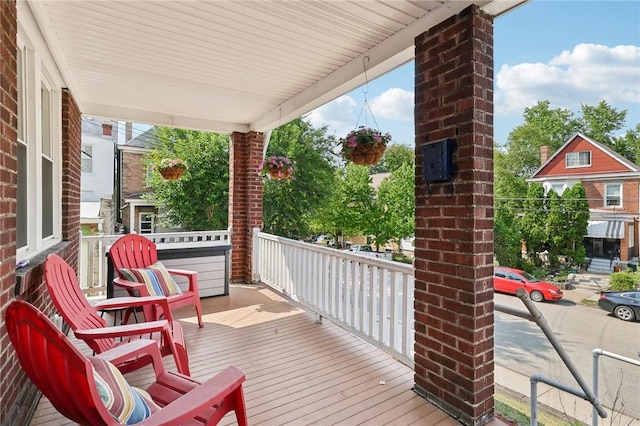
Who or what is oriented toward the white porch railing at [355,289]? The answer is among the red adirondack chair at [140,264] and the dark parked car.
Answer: the red adirondack chair

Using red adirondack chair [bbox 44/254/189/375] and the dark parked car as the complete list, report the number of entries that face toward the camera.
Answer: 0

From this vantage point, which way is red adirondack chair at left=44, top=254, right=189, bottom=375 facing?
to the viewer's right

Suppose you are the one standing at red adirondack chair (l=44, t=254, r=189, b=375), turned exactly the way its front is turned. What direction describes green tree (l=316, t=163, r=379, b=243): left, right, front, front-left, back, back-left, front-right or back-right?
front-left

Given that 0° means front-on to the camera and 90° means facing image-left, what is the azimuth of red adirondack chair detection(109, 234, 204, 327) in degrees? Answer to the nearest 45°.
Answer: approximately 315°

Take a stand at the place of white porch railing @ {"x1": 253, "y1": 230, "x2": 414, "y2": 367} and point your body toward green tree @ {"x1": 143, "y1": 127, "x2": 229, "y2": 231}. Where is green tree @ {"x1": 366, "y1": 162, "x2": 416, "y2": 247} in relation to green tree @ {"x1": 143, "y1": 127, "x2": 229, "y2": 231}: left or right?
right

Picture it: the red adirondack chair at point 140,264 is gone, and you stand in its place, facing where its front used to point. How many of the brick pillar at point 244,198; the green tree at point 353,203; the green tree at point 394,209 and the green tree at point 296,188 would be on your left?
4

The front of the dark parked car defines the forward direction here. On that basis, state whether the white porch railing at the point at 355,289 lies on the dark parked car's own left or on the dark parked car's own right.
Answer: on the dark parked car's own right

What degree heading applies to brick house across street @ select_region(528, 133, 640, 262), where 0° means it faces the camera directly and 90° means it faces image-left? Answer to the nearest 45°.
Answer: approximately 0°
